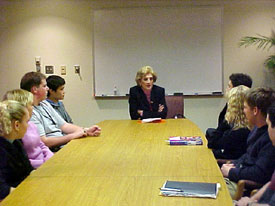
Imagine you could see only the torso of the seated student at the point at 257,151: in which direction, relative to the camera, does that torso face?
to the viewer's left

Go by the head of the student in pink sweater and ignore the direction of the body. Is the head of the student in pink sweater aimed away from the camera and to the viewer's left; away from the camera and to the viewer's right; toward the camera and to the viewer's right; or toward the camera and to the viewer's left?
away from the camera and to the viewer's right

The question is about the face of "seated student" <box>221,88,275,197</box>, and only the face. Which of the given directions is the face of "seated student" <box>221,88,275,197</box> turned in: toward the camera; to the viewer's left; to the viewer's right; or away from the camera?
to the viewer's left

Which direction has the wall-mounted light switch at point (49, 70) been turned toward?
toward the camera

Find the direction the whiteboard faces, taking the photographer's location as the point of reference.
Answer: facing the viewer

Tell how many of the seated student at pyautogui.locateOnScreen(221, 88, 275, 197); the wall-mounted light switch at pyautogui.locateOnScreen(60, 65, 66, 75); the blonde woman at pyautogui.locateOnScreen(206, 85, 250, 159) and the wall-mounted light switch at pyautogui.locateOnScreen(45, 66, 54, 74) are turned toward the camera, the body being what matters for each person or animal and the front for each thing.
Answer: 2

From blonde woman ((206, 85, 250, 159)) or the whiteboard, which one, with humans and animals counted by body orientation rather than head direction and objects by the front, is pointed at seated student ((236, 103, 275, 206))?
the whiteboard

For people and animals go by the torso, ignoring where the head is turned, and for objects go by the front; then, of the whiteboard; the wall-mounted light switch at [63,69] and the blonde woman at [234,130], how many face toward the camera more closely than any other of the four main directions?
2

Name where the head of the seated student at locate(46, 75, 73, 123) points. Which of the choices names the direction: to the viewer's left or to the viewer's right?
to the viewer's right

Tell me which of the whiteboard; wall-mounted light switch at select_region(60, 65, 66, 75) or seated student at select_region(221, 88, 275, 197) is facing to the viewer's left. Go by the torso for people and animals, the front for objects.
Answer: the seated student

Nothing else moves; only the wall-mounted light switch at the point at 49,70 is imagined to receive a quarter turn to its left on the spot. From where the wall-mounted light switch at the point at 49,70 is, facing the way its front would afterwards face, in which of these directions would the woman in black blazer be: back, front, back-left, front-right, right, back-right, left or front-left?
front-right

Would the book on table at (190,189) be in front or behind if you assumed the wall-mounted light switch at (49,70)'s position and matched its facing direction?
in front

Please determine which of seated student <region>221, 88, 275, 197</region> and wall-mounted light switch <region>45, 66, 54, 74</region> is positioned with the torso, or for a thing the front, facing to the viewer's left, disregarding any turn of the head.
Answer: the seated student

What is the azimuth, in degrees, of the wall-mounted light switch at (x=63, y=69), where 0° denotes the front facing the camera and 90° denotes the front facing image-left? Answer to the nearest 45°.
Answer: approximately 0°
